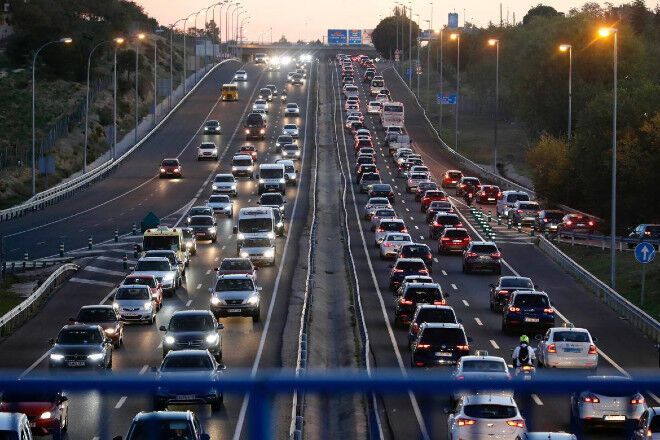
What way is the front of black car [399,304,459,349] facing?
away from the camera

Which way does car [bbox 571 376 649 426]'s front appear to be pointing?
away from the camera

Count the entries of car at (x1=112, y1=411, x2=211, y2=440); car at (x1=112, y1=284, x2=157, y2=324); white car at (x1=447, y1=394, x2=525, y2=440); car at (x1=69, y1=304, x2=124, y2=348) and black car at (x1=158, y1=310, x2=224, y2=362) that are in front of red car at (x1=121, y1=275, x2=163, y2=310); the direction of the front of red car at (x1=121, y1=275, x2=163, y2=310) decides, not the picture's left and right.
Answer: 5

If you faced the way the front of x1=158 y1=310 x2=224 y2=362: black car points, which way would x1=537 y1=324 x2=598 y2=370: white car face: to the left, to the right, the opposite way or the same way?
the opposite way

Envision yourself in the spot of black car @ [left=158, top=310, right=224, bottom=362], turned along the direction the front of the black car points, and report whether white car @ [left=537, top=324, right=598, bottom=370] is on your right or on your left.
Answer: on your left

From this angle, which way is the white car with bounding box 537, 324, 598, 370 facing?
away from the camera

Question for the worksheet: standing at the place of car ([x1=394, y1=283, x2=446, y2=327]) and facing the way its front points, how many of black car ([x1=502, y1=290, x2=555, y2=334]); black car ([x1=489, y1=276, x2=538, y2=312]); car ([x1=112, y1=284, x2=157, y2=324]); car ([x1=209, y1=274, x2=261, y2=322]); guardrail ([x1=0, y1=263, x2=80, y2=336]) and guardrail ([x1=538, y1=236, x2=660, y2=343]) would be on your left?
3

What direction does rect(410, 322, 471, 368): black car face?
away from the camera

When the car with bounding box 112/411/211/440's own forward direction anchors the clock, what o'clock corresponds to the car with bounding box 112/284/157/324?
the car with bounding box 112/284/157/324 is roughly at 6 o'clock from the car with bounding box 112/411/211/440.

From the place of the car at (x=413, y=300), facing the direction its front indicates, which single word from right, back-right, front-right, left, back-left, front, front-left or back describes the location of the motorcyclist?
back

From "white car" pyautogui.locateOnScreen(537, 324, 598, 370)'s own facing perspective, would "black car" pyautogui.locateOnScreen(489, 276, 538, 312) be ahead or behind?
ahead

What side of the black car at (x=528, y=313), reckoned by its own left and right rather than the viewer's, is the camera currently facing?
back

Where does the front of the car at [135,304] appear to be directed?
toward the camera

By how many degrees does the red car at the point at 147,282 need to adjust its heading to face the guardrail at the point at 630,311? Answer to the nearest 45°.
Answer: approximately 90° to its left

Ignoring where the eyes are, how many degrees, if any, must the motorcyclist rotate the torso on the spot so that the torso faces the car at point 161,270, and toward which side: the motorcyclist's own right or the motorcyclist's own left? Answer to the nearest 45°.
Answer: approximately 45° to the motorcyclist's own left

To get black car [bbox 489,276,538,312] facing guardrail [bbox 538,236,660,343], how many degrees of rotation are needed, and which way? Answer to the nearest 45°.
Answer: approximately 90° to its right

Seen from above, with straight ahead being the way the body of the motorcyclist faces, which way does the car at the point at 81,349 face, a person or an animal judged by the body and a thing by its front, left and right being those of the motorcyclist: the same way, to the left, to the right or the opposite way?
the opposite way

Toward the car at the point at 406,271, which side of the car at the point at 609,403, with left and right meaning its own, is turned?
front

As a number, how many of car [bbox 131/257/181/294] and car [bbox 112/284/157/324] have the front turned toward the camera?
2

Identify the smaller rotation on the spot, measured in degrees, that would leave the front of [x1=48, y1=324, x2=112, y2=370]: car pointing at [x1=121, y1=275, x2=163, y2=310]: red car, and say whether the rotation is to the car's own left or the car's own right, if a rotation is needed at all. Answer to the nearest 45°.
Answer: approximately 180°

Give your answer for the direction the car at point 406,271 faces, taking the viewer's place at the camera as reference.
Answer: facing away from the viewer

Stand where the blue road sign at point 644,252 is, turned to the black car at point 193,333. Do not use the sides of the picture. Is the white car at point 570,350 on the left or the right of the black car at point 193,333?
left

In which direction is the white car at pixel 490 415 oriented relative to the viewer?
away from the camera
